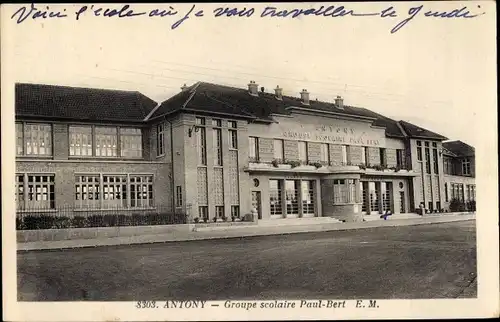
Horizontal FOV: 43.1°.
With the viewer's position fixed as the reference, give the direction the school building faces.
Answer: facing the viewer and to the right of the viewer
